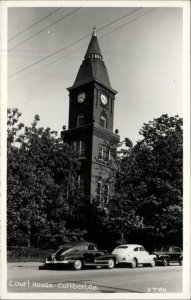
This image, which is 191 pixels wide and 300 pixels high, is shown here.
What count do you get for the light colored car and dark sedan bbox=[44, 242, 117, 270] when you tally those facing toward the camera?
0
